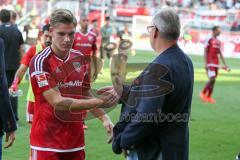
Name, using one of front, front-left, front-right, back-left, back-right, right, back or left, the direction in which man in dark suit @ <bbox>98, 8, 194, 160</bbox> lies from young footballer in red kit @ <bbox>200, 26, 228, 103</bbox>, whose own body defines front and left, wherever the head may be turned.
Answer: front-right

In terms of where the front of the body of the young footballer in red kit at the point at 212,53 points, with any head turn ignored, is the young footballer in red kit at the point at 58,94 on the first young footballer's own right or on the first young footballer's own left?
on the first young footballer's own right

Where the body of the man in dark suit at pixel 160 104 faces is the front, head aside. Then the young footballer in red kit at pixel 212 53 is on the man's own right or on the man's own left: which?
on the man's own right

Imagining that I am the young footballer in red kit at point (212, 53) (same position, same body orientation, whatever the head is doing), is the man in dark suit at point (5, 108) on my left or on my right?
on my right

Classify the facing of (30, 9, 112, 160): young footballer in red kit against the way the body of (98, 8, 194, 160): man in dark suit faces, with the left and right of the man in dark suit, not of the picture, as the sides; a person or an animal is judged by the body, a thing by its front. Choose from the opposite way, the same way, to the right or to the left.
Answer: the opposite way

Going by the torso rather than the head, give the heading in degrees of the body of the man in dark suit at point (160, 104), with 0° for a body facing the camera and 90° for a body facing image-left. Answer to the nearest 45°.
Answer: approximately 135°

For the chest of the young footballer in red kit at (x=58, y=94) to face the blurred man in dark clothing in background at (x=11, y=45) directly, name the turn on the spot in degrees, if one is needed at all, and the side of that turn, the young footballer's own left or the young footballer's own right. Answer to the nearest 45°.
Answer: approximately 135° to the young footballer's own left

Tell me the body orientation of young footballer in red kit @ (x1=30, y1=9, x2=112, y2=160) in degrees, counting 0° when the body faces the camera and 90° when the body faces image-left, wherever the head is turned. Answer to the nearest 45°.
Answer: approximately 315°
